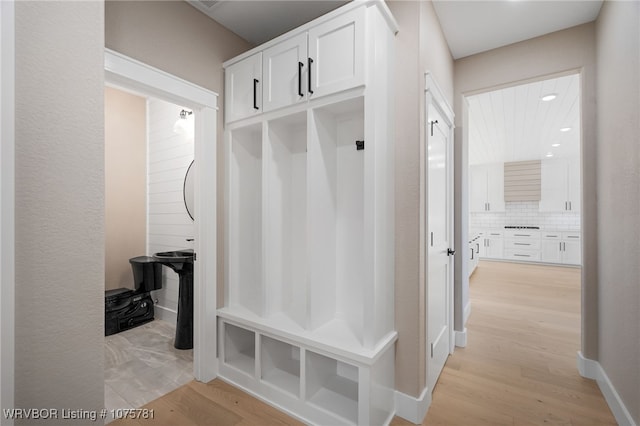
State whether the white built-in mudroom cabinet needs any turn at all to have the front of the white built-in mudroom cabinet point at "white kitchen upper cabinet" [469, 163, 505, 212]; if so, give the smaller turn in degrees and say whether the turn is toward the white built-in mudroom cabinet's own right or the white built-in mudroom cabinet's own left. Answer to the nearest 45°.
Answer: approximately 180°

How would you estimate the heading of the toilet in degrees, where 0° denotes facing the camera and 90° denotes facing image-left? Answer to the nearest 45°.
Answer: approximately 45°

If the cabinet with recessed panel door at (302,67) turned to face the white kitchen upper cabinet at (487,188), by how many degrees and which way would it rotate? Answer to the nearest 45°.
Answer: approximately 180°

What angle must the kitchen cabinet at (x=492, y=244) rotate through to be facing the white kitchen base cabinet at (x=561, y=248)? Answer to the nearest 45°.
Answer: approximately 90° to its left

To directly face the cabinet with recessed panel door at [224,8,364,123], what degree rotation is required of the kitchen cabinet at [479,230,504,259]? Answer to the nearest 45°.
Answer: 0° — it already faces it

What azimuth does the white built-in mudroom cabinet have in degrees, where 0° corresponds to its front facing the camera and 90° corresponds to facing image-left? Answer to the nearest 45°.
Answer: approximately 45°

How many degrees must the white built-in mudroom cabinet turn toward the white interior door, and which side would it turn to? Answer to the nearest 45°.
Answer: approximately 135° to its left

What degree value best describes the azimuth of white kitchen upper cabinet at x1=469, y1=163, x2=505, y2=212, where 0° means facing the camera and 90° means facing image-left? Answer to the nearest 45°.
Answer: approximately 0°

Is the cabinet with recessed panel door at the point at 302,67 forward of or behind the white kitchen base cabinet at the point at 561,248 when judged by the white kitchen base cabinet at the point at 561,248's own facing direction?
forward

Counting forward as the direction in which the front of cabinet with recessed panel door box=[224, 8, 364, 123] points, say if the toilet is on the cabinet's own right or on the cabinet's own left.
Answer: on the cabinet's own right
